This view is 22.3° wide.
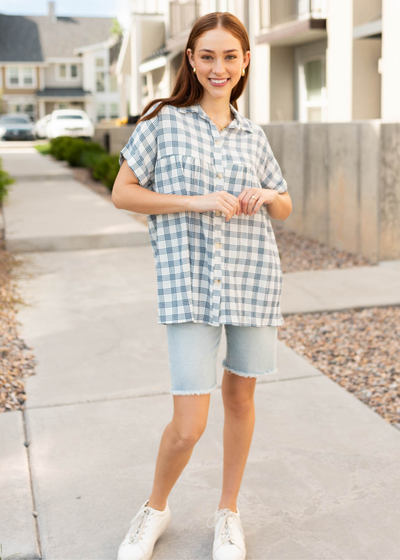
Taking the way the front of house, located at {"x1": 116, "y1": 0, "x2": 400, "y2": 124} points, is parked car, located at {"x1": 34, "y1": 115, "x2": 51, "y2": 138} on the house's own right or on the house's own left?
on the house's own right

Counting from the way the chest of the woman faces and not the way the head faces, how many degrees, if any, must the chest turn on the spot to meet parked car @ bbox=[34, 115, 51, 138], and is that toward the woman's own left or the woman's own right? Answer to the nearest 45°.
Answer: approximately 180°

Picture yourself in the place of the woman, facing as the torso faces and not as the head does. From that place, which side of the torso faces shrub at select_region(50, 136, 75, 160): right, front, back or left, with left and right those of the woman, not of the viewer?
back

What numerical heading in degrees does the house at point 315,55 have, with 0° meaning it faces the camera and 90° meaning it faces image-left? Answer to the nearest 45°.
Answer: approximately 45°

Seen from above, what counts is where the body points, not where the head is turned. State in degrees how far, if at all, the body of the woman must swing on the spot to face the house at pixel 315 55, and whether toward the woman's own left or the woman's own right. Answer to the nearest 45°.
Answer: approximately 180°
